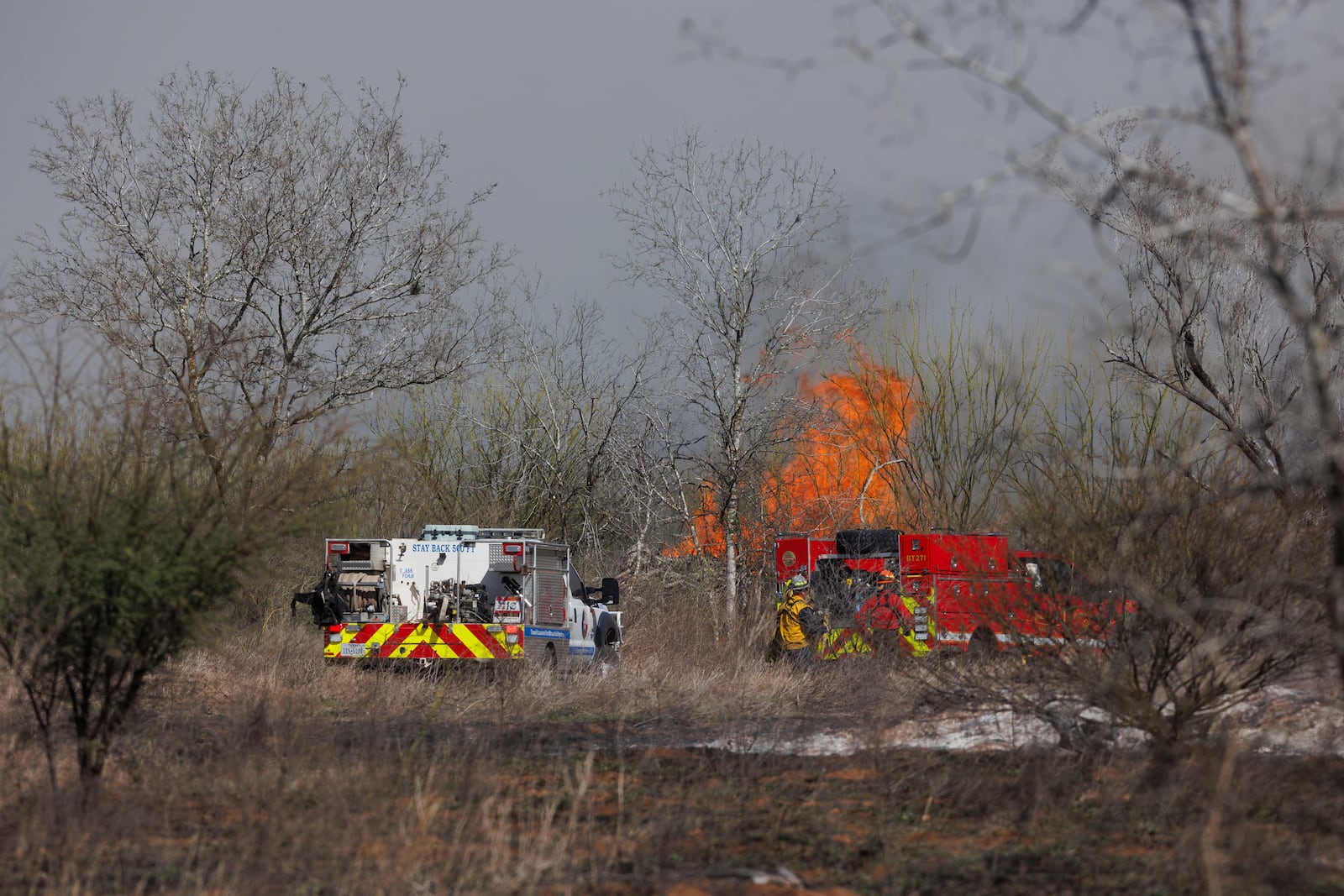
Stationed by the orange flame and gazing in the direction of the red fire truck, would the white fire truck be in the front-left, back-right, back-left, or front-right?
front-right

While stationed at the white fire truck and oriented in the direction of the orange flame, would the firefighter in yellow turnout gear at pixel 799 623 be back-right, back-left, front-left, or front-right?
front-right

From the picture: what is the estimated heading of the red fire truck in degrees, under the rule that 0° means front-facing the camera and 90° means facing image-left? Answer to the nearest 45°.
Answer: approximately 225°

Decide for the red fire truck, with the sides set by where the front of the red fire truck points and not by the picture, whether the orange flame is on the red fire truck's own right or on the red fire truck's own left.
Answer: on the red fire truck's own left

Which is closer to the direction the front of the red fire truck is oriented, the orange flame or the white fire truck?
the orange flame
